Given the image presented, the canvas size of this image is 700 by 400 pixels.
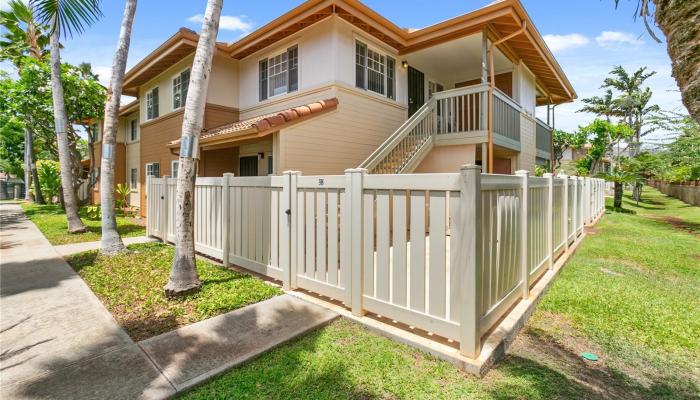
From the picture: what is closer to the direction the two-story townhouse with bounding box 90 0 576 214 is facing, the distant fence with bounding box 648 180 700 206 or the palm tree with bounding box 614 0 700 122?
the palm tree

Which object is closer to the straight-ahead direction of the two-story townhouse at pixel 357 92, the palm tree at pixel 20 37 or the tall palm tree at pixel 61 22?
the tall palm tree
